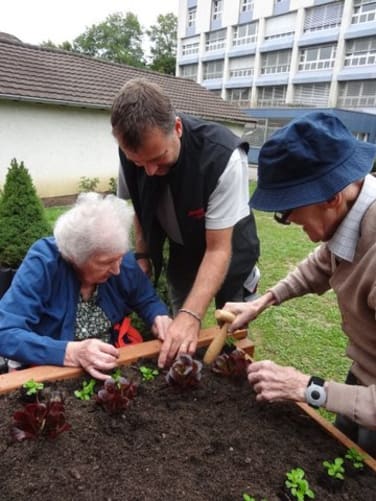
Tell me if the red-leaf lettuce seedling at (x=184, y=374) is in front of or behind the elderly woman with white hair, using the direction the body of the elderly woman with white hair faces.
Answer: in front

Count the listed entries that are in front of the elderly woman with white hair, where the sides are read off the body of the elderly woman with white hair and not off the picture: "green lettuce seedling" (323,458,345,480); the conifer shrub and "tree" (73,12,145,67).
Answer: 1

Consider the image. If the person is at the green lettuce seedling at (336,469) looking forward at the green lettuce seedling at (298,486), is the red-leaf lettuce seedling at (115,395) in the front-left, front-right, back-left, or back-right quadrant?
front-right

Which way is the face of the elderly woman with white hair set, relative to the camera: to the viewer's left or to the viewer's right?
to the viewer's right

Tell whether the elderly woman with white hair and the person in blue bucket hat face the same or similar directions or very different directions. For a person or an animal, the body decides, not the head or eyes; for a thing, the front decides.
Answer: very different directions

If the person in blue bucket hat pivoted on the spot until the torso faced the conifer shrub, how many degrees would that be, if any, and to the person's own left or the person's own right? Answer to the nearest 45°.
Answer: approximately 45° to the person's own right

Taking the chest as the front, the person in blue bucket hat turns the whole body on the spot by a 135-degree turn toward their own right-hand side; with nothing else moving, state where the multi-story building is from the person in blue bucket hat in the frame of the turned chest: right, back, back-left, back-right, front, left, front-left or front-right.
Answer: front-left

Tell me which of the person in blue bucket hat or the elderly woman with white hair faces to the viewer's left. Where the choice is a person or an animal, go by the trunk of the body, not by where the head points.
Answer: the person in blue bucket hat

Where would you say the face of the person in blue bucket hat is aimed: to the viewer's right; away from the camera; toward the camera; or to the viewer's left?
to the viewer's left

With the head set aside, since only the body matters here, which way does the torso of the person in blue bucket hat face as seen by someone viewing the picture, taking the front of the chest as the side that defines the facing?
to the viewer's left

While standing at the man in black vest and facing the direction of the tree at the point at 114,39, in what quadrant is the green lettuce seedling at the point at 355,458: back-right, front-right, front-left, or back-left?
back-right

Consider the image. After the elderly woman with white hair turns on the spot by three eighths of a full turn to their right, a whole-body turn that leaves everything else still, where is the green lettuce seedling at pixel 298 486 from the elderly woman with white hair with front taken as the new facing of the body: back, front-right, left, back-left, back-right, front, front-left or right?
back-left

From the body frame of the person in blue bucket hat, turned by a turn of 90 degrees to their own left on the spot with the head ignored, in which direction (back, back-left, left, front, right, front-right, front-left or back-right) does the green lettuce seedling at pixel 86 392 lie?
right
